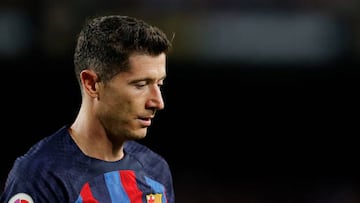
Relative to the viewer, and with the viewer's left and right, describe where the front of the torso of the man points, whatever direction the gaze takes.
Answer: facing the viewer and to the right of the viewer
